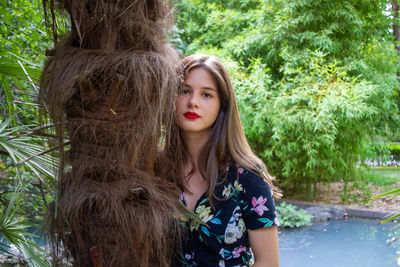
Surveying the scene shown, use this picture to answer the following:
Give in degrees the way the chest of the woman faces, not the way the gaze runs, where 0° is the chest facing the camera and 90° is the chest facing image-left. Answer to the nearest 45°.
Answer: approximately 45°

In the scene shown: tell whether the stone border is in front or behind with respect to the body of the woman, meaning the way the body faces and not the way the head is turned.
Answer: behind
